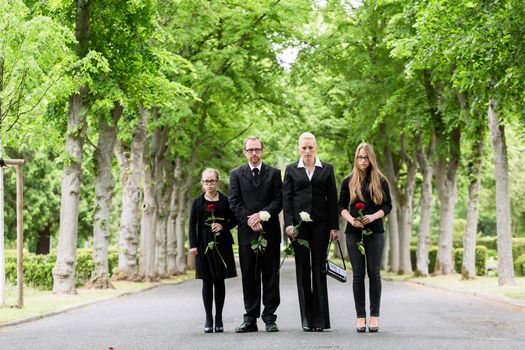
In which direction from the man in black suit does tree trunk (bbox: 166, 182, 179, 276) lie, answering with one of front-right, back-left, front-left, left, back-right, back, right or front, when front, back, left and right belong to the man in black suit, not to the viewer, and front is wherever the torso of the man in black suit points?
back

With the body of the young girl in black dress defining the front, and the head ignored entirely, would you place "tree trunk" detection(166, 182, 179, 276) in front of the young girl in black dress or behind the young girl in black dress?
behind

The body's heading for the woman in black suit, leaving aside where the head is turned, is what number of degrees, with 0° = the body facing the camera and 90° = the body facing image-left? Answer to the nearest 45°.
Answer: approximately 0°

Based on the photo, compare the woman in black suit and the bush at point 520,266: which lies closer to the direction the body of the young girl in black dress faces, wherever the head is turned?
the woman in black suit

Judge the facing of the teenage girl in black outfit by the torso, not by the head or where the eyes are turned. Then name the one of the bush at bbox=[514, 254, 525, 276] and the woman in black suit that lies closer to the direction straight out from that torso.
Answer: the woman in black suit

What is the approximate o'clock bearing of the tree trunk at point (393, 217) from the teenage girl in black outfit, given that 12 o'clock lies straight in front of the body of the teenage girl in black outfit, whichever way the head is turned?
The tree trunk is roughly at 6 o'clock from the teenage girl in black outfit.

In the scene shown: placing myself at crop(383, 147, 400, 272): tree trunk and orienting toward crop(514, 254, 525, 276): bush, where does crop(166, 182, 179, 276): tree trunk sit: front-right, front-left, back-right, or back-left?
back-right

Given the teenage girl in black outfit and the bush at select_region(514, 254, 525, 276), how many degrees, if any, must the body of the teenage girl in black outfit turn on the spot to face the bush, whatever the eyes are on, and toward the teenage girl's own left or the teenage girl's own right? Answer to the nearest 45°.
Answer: approximately 180°

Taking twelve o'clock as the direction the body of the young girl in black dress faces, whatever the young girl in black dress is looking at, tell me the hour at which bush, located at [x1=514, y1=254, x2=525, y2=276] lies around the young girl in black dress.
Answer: The bush is roughly at 7 o'clock from the young girl in black dress.

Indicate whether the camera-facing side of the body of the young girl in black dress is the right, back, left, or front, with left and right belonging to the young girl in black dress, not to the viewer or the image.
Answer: front

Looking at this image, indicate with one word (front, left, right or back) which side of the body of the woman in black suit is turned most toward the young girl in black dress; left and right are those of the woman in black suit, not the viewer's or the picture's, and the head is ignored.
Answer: right
